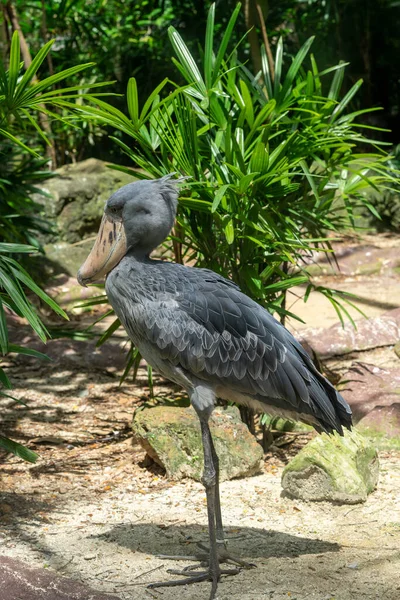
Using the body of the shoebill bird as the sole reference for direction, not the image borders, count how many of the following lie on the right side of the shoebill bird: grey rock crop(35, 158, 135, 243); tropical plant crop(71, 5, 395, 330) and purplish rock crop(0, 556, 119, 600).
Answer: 2

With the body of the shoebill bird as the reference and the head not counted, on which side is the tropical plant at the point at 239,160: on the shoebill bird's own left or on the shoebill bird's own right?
on the shoebill bird's own right

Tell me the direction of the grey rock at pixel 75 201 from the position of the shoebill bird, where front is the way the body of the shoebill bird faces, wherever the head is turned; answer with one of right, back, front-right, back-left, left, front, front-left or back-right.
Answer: right

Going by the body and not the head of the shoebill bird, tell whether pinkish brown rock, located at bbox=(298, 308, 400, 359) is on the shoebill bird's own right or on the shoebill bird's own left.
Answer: on the shoebill bird's own right

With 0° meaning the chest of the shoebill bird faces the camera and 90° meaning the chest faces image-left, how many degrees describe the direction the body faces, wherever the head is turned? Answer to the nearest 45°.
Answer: approximately 90°

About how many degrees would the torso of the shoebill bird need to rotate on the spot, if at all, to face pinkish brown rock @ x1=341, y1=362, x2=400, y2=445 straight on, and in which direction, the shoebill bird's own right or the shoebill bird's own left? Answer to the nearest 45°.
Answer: approximately 135° to the shoebill bird's own right
